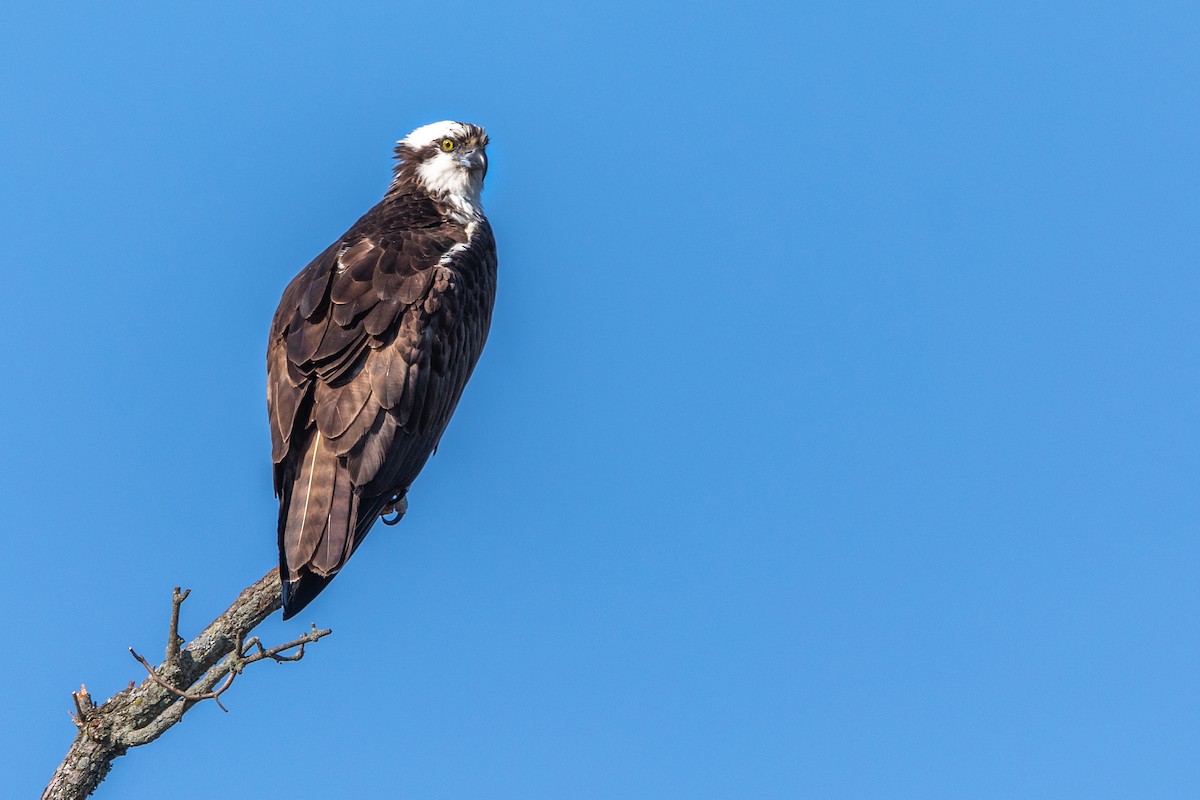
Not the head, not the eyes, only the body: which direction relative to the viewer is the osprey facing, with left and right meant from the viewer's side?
facing away from the viewer and to the right of the viewer
